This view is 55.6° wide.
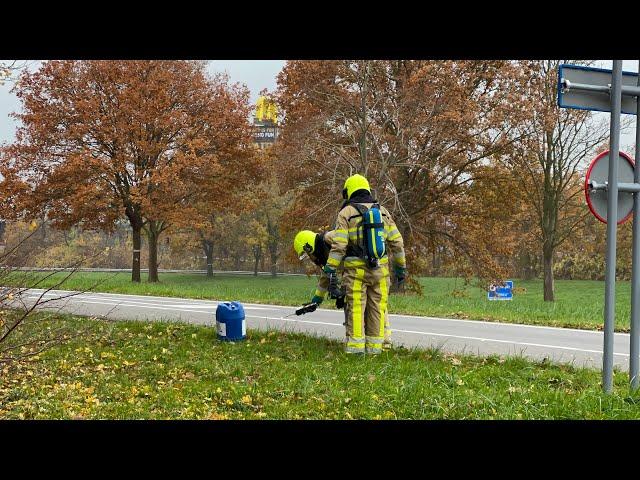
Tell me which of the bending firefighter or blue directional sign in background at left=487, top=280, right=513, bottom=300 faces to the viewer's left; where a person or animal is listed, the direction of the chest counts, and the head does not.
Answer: the bending firefighter

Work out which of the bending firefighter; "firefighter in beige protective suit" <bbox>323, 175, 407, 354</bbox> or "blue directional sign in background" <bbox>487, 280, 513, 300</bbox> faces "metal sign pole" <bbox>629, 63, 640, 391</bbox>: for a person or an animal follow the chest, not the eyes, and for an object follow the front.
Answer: the blue directional sign in background

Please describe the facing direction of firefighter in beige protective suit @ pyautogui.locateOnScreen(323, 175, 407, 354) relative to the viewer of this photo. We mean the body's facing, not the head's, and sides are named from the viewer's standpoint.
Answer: facing away from the viewer and to the left of the viewer

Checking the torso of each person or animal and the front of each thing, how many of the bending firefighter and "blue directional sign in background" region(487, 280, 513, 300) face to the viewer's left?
1

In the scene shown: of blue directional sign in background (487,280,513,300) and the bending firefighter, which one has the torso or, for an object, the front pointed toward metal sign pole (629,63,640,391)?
the blue directional sign in background

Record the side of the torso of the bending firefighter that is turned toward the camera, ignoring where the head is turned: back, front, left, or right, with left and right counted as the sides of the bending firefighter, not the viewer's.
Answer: left

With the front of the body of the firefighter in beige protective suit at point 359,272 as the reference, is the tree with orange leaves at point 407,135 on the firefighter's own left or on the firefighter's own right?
on the firefighter's own right

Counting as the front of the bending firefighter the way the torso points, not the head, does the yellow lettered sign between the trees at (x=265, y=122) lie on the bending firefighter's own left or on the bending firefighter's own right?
on the bending firefighter's own right

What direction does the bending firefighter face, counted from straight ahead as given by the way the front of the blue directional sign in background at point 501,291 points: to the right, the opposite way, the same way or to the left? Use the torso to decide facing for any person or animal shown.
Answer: to the right

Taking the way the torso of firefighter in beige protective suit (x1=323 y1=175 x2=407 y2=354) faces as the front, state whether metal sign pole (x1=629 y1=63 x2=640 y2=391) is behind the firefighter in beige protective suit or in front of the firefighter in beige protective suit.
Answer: behind

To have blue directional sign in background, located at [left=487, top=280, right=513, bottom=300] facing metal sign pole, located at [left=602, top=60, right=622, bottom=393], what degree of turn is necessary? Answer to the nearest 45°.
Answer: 0° — it already faces it

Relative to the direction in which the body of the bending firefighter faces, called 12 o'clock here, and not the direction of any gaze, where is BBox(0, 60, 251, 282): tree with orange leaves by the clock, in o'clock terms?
The tree with orange leaves is roughly at 2 o'clock from the bending firefighter.
